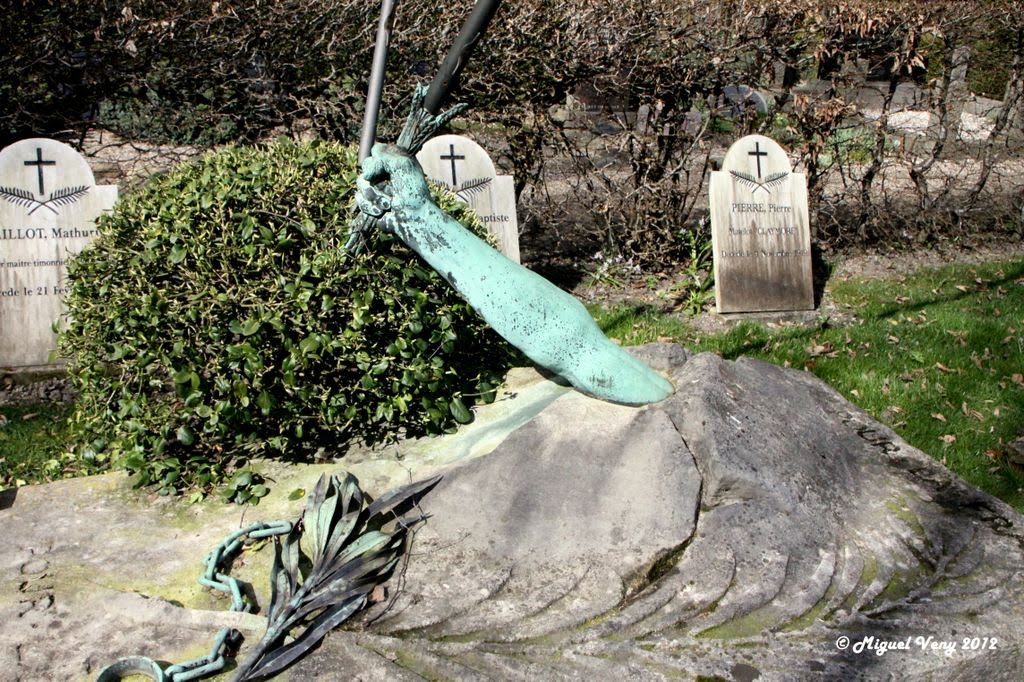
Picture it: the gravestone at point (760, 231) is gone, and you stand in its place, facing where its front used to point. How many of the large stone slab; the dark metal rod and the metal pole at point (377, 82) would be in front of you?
3

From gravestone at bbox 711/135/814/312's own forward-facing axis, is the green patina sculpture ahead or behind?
ahead

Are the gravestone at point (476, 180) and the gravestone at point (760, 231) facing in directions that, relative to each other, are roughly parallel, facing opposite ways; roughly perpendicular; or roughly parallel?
roughly parallel

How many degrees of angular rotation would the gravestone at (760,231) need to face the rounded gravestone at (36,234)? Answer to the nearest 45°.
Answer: approximately 45° to its right

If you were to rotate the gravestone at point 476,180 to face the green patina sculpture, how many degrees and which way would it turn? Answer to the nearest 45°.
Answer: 0° — it already faces it

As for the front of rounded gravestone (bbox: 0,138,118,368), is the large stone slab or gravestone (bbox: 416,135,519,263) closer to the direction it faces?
the large stone slab

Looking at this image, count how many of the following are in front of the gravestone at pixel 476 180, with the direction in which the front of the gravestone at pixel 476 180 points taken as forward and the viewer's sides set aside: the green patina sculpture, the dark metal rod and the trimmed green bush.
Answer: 3

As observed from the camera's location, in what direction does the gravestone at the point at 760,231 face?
facing the viewer

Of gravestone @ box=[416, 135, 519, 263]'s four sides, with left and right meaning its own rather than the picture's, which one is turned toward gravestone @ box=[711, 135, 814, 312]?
left

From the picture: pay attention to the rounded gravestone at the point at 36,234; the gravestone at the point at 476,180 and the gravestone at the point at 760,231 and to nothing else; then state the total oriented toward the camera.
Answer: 3

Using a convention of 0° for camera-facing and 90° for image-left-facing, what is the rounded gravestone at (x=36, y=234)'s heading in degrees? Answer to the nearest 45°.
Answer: approximately 0°

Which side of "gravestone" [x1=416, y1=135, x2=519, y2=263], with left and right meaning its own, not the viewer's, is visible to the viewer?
front

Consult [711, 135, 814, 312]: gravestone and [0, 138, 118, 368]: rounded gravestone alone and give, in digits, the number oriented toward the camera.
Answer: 2
